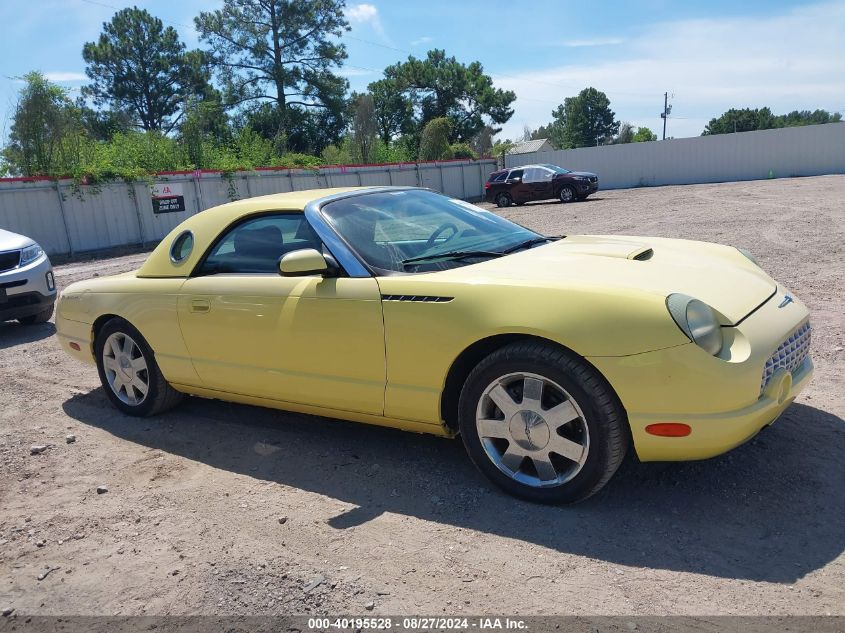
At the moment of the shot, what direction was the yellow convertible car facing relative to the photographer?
facing the viewer and to the right of the viewer

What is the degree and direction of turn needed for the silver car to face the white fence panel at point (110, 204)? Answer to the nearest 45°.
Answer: approximately 135° to its left

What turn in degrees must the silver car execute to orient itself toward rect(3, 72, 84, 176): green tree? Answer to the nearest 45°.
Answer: approximately 135° to its left

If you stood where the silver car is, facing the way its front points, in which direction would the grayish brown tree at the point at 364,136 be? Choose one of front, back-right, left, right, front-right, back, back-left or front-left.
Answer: left

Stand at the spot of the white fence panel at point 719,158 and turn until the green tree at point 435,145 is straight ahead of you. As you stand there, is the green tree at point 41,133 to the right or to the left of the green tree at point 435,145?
left

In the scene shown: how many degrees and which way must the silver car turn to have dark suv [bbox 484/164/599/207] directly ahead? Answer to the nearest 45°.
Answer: approximately 90° to its left

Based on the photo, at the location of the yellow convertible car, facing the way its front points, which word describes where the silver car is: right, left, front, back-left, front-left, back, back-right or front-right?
back

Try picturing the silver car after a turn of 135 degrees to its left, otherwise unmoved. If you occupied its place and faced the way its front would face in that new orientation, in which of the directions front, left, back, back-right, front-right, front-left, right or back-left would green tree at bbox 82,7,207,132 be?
front

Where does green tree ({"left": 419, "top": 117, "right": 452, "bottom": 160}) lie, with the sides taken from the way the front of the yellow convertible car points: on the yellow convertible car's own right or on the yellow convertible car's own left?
on the yellow convertible car's own left

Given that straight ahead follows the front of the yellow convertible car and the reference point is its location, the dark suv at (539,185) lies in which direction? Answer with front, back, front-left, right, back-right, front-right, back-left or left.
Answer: back-left

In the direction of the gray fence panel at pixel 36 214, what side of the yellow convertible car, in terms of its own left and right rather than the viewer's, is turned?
back

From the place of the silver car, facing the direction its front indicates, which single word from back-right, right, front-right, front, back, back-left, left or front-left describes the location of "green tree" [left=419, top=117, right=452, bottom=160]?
left

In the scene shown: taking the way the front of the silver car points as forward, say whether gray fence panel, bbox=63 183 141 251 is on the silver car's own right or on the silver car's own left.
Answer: on the silver car's own left

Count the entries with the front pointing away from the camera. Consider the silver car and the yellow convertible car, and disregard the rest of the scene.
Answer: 0

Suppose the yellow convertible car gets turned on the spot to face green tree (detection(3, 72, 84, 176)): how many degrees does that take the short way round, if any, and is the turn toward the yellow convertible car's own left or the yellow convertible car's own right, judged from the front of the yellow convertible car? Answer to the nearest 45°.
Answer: approximately 180°
